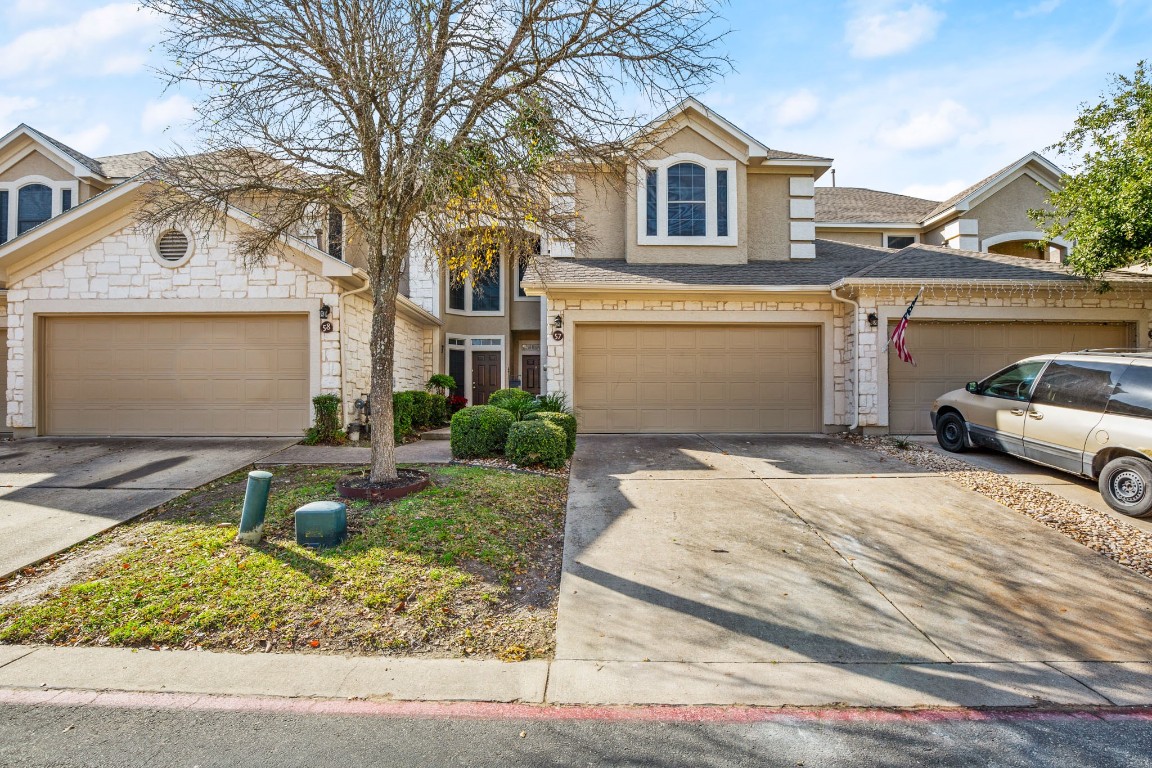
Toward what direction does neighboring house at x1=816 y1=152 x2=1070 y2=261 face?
toward the camera

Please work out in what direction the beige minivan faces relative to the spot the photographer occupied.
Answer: facing away from the viewer and to the left of the viewer

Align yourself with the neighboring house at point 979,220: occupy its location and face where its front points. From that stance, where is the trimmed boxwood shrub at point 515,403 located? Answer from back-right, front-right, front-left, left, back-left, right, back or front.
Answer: front-right

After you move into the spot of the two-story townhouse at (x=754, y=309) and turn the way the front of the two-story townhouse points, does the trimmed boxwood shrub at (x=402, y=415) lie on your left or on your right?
on your right

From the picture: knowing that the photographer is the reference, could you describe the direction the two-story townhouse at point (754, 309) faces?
facing the viewer

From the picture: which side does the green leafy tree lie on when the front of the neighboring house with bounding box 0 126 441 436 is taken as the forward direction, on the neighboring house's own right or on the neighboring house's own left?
on the neighboring house's own left

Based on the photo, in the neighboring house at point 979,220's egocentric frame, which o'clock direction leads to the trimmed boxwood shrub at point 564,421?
The trimmed boxwood shrub is roughly at 1 o'clock from the neighboring house.

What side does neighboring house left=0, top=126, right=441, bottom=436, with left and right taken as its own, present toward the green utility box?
front

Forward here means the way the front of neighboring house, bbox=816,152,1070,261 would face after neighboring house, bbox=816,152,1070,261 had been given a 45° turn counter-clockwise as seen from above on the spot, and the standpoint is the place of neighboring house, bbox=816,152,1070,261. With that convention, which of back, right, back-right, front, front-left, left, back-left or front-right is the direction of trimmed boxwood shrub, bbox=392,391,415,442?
right

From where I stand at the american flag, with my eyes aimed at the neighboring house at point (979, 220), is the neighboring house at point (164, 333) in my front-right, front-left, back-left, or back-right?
back-left

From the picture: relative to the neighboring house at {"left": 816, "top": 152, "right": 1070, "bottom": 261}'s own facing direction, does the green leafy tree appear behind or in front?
in front
